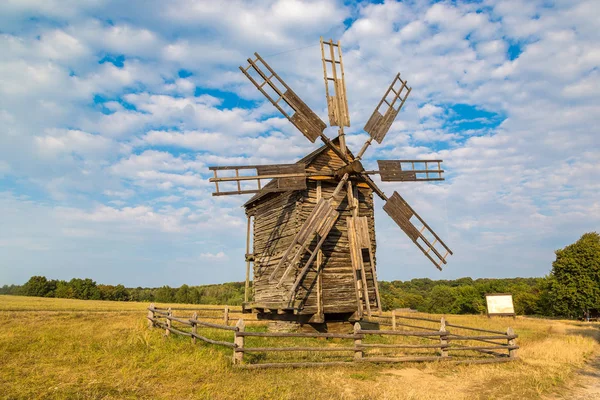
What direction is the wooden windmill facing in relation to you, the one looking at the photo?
facing the viewer and to the right of the viewer

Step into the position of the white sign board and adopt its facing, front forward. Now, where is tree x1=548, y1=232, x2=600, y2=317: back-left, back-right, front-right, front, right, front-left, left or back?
back-left

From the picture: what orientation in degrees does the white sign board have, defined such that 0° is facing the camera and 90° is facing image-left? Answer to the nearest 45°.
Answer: approximately 0°

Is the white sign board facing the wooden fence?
yes

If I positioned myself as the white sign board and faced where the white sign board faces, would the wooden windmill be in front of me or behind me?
in front

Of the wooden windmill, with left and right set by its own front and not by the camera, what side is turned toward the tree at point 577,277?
left

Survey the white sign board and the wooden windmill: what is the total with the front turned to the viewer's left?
0

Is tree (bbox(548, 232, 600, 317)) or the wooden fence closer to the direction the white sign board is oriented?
the wooden fence

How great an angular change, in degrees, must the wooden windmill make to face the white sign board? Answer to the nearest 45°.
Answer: approximately 90° to its left
